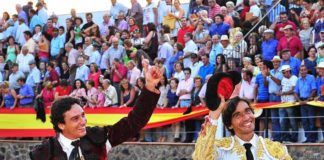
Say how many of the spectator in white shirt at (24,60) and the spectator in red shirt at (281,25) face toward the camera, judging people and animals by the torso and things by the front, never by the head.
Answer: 2

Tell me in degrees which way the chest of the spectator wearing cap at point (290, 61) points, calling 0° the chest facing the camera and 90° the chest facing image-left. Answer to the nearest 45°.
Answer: approximately 45°

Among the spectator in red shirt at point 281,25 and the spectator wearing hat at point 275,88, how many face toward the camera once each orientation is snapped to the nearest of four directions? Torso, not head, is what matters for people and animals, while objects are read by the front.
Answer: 2

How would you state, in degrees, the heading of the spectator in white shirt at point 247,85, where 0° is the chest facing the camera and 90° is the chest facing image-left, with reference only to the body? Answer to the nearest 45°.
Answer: approximately 45°

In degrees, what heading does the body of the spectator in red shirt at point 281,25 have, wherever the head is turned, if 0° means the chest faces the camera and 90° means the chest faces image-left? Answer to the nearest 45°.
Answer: approximately 0°
